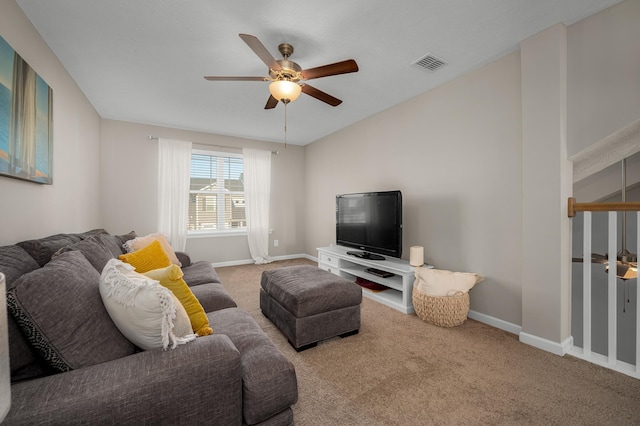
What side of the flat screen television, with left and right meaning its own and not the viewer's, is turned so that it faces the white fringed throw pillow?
front

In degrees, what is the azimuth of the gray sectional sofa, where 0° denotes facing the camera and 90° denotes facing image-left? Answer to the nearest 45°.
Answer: approximately 270°

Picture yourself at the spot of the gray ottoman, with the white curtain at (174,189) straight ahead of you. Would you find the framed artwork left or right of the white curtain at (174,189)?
left

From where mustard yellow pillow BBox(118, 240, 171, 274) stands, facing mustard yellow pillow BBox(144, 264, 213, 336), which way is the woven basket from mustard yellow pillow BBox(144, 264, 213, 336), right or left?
left

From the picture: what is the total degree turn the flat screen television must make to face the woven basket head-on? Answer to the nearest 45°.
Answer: approximately 90° to its left

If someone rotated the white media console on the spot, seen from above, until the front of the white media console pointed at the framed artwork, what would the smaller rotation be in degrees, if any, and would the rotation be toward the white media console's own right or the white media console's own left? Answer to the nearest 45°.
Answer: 0° — it already faces it

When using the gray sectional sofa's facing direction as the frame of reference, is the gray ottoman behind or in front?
in front

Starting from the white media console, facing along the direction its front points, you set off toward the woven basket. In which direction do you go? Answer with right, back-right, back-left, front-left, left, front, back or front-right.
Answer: left

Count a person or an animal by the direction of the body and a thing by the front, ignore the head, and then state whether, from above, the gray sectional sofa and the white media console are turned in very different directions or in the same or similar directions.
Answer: very different directions

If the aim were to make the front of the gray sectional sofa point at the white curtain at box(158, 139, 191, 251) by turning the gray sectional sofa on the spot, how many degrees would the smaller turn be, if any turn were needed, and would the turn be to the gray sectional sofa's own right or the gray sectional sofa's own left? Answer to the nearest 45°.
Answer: approximately 90° to the gray sectional sofa's own left

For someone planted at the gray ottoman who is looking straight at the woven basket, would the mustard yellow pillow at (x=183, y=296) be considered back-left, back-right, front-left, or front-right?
back-right

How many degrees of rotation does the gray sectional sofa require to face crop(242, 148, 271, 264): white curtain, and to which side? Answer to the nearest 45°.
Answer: approximately 45° to its left

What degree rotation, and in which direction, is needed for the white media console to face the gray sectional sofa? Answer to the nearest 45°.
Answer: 0° — it already faces it

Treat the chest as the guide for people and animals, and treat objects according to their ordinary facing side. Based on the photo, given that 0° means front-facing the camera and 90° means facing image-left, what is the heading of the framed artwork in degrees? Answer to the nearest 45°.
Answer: approximately 270°
